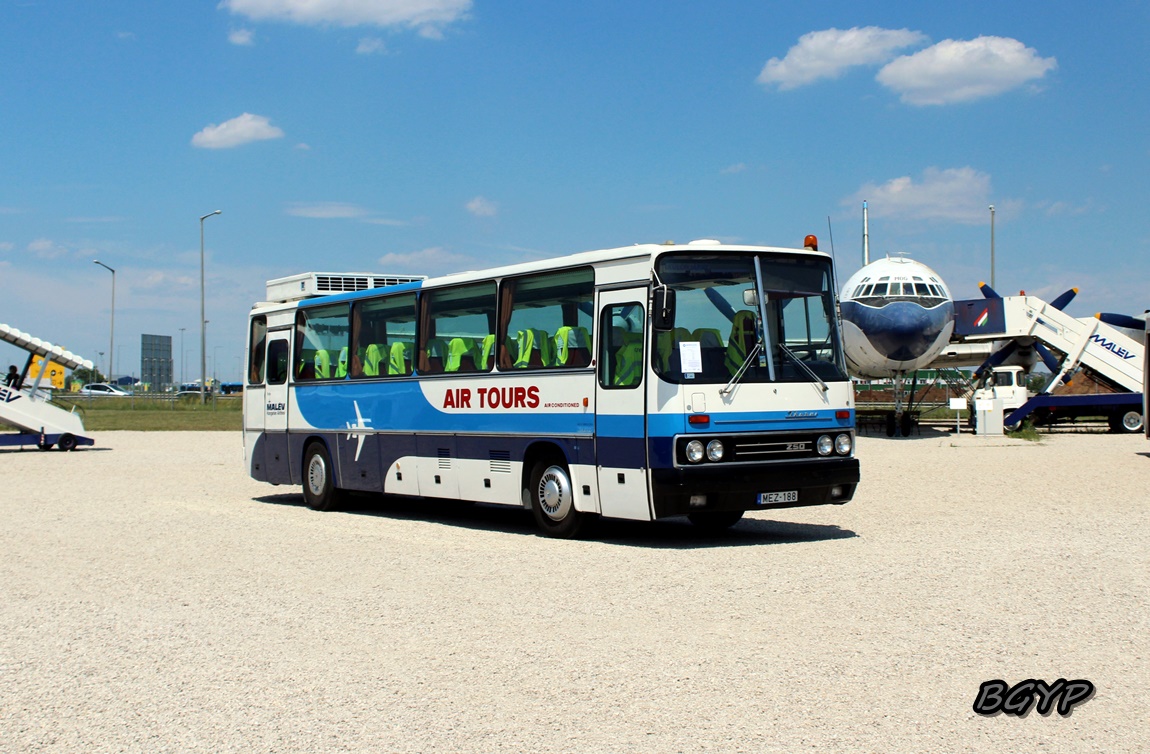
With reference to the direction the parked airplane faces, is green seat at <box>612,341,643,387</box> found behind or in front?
in front

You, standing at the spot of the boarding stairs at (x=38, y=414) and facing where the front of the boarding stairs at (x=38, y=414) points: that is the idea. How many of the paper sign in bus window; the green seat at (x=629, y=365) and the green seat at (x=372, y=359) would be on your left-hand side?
3

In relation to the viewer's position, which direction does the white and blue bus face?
facing the viewer and to the right of the viewer

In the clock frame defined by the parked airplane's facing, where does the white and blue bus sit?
The white and blue bus is roughly at 12 o'clock from the parked airplane.

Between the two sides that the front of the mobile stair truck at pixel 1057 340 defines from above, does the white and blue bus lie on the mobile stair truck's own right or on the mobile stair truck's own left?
on the mobile stair truck's own left

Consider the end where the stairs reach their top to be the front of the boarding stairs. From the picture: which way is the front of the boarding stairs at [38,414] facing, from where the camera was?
facing to the left of the viewer

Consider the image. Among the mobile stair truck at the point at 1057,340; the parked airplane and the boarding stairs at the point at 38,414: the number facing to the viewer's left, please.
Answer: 2

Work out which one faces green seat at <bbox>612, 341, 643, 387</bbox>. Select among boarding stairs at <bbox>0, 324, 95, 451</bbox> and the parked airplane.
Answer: the parked airplane

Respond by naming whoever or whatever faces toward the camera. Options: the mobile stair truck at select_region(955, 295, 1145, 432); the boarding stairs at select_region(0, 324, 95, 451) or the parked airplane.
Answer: the parked airplane

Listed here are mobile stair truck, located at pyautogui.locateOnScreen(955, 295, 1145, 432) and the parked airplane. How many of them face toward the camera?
1

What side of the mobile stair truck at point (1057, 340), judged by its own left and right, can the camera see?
left

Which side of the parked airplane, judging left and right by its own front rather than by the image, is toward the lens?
front

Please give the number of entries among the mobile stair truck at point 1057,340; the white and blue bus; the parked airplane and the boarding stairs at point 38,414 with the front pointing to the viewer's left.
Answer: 2

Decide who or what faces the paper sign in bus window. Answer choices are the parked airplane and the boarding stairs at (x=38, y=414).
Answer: the parked airplane

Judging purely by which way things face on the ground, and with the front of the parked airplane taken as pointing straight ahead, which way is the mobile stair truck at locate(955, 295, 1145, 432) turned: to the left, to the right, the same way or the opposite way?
to the right

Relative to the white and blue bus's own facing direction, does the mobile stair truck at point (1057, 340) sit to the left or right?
on its left

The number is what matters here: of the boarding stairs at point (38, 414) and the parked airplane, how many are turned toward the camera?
1
